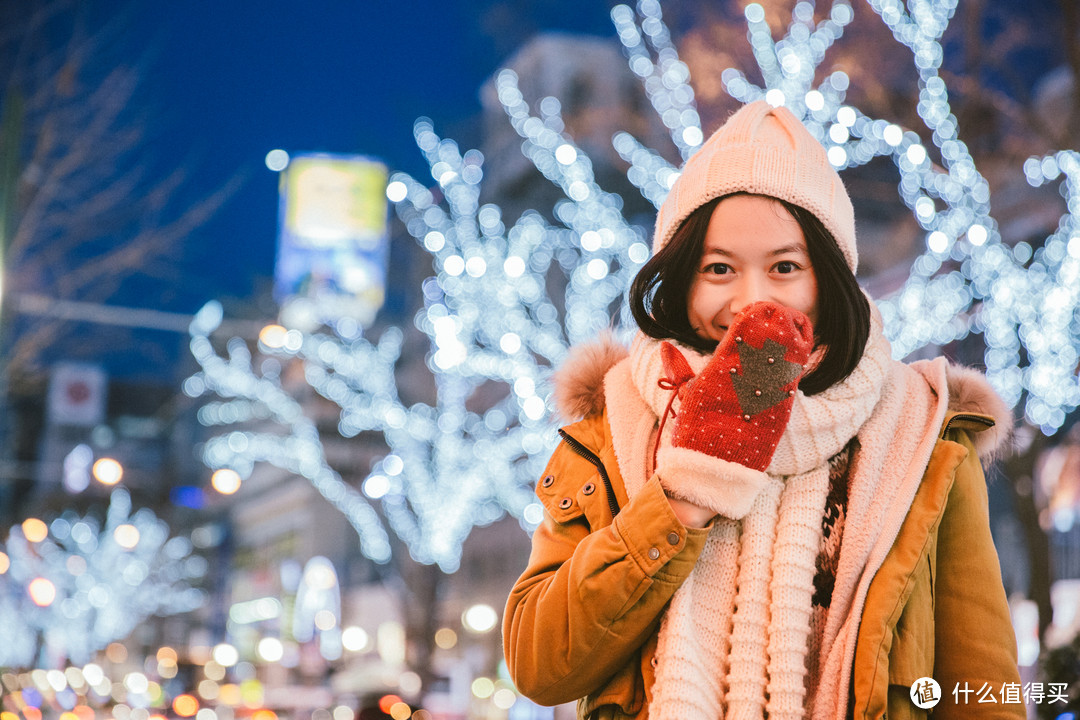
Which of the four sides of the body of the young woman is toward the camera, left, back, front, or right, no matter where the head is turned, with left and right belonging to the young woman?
front

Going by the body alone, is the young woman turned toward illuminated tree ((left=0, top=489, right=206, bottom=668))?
no

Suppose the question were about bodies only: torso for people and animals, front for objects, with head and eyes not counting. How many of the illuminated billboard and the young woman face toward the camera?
2

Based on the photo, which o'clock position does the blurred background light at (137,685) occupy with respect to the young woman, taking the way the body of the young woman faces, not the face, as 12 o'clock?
The blurred background light is roughly at 5 o'clock from the young woman.

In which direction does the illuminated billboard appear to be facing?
toward the camera

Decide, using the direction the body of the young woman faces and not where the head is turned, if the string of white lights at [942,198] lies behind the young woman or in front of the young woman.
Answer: behind

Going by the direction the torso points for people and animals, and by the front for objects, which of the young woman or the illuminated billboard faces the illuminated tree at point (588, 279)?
the illuminated billboard

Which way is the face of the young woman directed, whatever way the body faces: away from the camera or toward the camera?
toward the camera

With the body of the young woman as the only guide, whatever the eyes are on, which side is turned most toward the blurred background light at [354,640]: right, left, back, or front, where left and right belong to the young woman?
back

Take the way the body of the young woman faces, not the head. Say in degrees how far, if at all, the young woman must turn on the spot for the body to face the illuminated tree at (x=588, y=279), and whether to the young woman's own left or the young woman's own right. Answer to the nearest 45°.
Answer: approximately 180°

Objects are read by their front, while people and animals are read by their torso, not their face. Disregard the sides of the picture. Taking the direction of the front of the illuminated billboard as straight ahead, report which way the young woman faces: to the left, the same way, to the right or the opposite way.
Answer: the same way
